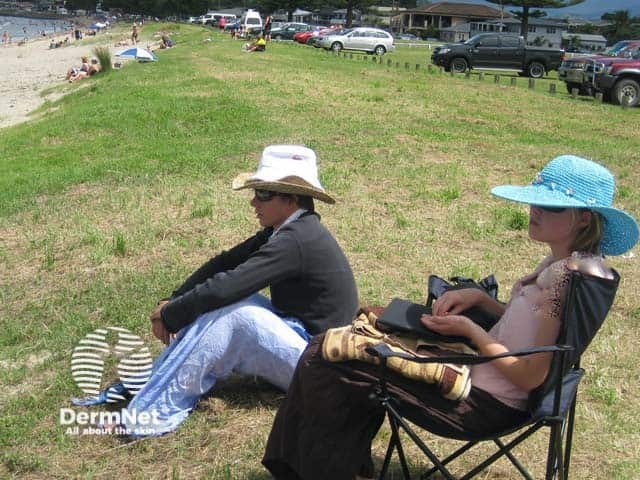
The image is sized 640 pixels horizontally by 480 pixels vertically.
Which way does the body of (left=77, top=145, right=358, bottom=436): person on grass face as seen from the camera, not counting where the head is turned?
to the viewer's left

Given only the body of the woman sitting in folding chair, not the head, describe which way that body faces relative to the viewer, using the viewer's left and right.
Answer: facing to the left of the viewer

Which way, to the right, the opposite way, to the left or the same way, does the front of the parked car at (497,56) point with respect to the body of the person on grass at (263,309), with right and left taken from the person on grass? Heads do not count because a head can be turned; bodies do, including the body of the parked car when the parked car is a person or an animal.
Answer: the same way

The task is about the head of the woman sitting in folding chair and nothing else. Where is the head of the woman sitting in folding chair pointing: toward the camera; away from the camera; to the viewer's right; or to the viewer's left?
to the viewer's left

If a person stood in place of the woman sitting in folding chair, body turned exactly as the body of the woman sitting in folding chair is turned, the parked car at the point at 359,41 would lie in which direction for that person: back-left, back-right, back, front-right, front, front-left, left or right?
right

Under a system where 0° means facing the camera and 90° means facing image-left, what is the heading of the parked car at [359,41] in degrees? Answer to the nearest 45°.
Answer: approximately 90°

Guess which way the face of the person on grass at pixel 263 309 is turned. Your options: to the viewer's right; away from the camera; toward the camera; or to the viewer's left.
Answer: to the viewer's left

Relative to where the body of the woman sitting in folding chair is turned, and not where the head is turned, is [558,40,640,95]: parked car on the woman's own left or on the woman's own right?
on the woman's own right

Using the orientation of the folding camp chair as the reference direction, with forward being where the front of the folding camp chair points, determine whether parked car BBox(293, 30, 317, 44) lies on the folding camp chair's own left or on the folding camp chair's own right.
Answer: on the folding camp chair's own right

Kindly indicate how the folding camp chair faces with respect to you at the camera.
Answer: facing to the left of the viewer

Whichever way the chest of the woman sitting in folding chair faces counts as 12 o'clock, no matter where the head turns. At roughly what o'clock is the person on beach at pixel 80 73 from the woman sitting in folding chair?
The person on beach is roughly at 2 o'clock from the woman sitting in folding chair.

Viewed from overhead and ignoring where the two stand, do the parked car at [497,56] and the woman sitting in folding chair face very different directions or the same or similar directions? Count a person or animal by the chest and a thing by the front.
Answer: same or similar directions

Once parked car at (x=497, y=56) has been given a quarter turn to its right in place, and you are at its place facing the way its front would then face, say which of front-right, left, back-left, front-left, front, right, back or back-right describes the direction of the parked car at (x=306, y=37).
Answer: front-left

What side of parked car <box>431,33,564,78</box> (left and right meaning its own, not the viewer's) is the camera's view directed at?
left
